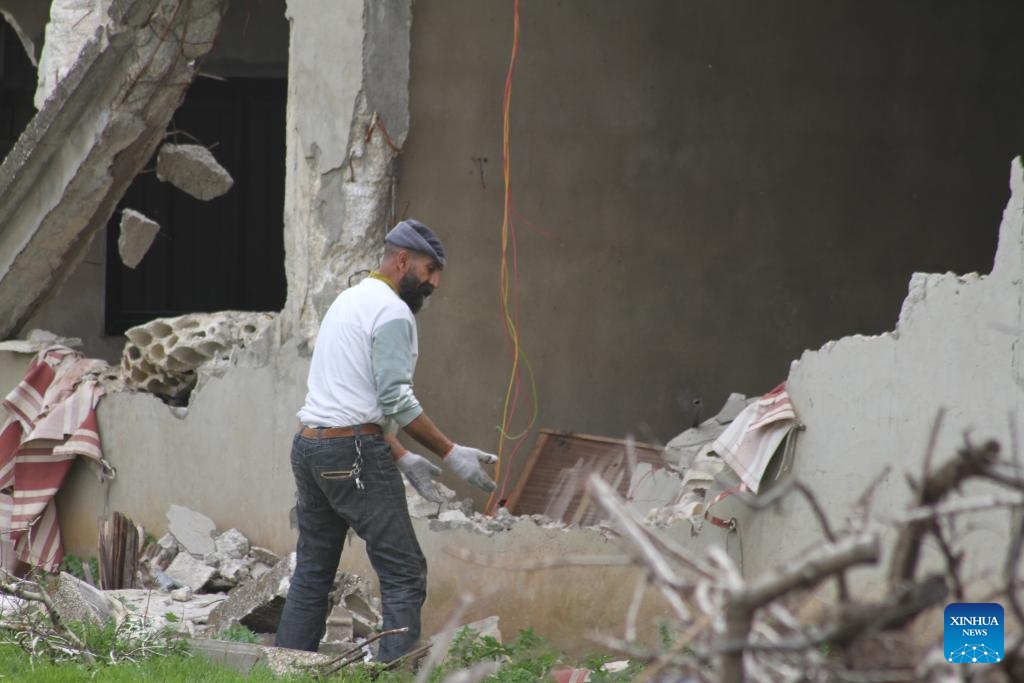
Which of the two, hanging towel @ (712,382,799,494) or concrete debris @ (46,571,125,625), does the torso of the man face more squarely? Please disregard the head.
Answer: the hanging towel

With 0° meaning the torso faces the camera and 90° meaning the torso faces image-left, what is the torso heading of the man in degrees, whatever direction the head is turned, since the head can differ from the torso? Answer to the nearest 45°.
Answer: approximately 225°

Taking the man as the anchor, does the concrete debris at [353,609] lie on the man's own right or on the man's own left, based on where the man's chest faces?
on the man's own left

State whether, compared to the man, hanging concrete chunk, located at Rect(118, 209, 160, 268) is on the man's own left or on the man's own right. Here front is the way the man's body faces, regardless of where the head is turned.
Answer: on the man's own left

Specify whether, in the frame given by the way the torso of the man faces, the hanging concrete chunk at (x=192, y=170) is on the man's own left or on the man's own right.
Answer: on the man's own left

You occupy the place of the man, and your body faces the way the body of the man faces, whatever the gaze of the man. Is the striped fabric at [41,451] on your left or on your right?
on your left

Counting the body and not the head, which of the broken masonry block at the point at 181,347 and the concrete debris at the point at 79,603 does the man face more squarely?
the broken masonry block

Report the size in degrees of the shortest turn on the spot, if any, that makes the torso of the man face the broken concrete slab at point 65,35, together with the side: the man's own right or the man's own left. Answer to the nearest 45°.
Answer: approximately 90° to the man's own left

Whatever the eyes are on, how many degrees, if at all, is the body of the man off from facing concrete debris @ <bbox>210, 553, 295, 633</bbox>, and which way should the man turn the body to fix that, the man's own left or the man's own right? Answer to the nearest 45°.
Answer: approximately 90° to the man's own left

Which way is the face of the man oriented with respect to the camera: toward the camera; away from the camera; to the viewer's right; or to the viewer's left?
to the viewer's right
